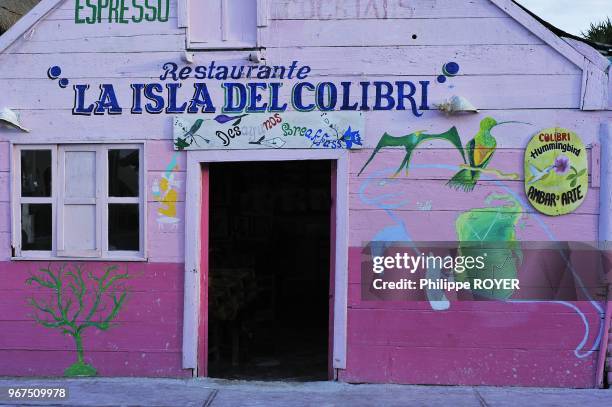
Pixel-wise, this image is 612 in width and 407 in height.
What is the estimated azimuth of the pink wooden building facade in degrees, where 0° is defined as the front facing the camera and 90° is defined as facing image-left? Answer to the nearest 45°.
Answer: approximately 0°

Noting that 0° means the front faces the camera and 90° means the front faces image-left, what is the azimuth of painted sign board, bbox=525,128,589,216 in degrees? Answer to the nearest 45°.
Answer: approximately 0°
